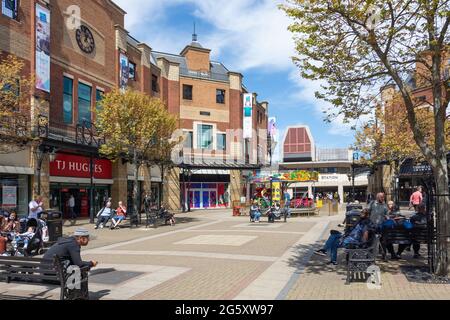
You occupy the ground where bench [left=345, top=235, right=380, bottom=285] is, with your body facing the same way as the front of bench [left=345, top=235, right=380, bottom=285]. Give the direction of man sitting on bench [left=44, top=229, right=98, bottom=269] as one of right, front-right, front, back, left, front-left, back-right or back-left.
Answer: front-left

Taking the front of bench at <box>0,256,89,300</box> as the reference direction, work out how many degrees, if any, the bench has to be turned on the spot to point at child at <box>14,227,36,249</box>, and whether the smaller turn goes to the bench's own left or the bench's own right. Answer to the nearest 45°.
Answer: approximately 45° to the bench's own left

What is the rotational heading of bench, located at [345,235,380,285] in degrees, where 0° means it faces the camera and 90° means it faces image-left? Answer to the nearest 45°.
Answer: approximately 90°

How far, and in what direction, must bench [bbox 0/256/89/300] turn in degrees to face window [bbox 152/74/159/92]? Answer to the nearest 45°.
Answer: approximately 45° to its left

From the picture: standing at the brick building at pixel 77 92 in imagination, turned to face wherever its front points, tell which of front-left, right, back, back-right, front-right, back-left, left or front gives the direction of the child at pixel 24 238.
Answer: front-right

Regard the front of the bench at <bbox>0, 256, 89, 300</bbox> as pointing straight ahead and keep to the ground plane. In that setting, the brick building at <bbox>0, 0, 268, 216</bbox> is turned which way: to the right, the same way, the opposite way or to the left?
to the right

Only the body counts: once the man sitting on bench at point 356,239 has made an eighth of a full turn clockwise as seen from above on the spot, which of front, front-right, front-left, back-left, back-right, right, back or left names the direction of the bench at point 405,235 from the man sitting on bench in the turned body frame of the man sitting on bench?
right

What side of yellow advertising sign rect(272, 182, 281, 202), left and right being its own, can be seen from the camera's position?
front

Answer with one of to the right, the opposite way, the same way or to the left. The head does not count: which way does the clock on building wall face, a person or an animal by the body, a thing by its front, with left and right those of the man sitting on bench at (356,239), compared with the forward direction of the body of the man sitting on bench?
the opposite way

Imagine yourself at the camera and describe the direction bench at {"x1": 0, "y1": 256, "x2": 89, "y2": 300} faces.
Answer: facing away from the viewer and to the right of the viewer

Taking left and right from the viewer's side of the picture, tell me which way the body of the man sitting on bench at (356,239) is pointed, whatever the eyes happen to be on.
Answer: facing to the left of the viewer
